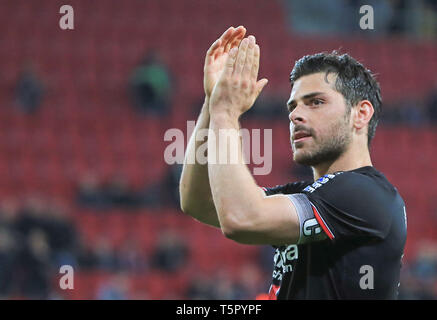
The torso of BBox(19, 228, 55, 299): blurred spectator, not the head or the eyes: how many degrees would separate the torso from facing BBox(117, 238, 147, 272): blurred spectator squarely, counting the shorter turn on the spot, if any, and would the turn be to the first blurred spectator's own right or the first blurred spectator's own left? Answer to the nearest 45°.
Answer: approximately 135° to the first blurred spectator's own left

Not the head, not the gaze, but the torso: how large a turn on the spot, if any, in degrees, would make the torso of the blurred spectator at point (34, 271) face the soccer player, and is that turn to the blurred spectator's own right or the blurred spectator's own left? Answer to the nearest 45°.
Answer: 0° — they already face them

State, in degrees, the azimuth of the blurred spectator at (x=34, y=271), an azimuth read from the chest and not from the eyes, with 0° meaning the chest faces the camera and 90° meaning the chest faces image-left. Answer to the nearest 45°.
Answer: approximately 0°

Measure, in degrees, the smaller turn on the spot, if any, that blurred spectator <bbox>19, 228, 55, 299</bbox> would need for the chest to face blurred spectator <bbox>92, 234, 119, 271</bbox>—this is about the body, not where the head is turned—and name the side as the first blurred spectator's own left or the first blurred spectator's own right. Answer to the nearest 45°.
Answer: approximately 135° to the first blurred spectator's own left

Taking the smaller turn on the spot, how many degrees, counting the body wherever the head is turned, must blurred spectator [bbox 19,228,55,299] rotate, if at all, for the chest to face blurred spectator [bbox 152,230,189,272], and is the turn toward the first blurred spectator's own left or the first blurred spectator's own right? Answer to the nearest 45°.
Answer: approximately 135° to the first blurred spectator's own left

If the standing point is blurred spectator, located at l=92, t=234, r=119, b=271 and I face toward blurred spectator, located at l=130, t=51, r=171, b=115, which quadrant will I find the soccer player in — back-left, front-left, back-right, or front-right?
back-right
